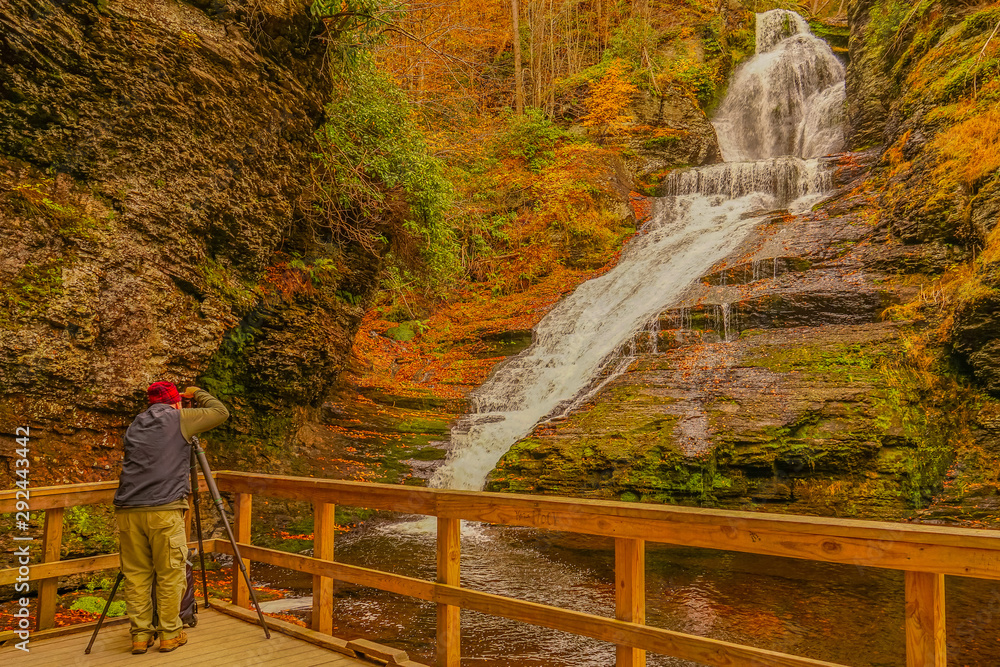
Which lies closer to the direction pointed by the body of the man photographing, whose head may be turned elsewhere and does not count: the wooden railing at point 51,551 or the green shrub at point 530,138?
the green shrub

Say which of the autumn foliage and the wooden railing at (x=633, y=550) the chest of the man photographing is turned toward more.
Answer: the autumn foliage

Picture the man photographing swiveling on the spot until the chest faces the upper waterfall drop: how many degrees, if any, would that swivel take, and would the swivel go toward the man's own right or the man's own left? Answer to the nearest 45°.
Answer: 0° — they already face it

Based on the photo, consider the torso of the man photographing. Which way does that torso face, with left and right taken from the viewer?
facing away from the viewer and to the right of the viewer

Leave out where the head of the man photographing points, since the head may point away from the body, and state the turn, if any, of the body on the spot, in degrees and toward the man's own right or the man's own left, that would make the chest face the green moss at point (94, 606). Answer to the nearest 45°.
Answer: approximately 45° to the man's own left

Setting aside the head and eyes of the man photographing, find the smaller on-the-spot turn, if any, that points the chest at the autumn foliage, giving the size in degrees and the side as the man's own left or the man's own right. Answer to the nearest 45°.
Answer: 0° — they already face it
